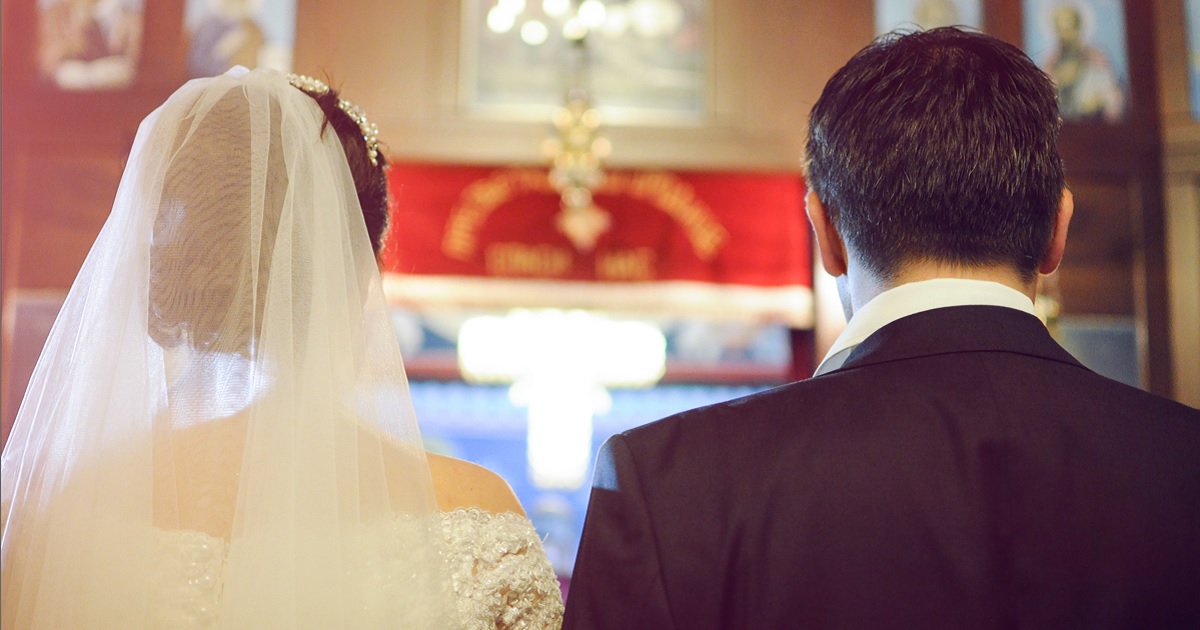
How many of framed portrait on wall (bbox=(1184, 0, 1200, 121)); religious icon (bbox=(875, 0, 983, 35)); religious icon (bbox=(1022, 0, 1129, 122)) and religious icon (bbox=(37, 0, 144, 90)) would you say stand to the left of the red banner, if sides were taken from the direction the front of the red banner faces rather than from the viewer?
3

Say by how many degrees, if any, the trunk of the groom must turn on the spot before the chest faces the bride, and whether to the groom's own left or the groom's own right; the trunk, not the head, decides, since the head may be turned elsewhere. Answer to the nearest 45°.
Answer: approximately 90° to the groom's own left

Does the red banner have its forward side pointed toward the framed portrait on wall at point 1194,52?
no

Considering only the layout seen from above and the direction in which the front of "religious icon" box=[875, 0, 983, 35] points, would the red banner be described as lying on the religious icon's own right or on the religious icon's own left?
on the religious icon's own right

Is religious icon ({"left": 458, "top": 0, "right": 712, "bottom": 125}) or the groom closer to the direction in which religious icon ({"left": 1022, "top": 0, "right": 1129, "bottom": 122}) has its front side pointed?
the groom

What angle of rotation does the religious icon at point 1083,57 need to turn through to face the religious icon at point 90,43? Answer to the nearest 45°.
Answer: approximately 45° to its right

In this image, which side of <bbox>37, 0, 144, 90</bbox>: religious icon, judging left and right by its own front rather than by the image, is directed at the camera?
front

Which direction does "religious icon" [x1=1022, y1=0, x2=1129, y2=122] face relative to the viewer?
toward the camera

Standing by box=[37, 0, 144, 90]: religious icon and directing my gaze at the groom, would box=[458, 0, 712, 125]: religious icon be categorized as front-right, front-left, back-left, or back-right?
front-left

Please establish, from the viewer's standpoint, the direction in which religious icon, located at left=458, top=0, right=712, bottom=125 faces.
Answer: facing the viewer

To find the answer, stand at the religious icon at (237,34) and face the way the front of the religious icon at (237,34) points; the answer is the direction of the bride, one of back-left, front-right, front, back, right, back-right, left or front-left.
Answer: front

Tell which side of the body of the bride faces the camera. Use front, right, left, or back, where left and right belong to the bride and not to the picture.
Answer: back

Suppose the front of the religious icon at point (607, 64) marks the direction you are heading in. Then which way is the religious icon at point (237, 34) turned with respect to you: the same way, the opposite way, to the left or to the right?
the same way

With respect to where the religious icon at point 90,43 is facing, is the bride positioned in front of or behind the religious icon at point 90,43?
in front

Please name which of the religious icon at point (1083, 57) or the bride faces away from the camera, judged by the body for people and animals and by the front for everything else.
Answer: the bride

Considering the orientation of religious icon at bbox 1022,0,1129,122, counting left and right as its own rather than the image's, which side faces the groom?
front

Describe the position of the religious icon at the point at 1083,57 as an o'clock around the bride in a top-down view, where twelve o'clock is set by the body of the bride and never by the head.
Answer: The religious icon is roughly at 2 o'clock from the bride.

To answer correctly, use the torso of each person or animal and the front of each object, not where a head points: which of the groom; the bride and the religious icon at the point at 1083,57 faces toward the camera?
the religious icon

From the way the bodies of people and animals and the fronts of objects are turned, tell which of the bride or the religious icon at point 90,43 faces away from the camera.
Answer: the bride
